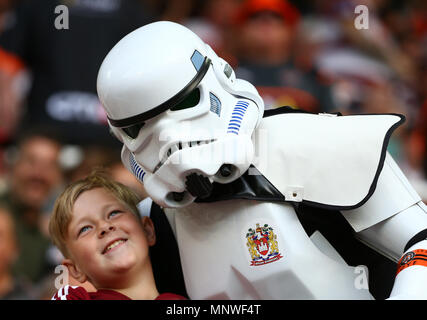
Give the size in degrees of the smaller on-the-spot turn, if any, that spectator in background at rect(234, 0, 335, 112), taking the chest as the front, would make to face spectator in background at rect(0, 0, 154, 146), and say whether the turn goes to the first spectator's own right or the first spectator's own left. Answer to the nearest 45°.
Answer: approximately 90° to the first spectator's own right

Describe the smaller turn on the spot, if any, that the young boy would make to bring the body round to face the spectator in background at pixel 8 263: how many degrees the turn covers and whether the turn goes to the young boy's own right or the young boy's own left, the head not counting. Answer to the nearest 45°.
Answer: approximately 135° to the young boy's own right

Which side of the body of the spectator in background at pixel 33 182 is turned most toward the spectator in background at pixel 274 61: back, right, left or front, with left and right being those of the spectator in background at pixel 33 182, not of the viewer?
left

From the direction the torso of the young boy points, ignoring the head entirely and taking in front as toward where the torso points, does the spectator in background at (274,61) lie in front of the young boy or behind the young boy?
behind

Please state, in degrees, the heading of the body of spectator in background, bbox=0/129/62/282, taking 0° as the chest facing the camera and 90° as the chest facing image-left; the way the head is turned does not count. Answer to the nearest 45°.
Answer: approximately 0°
